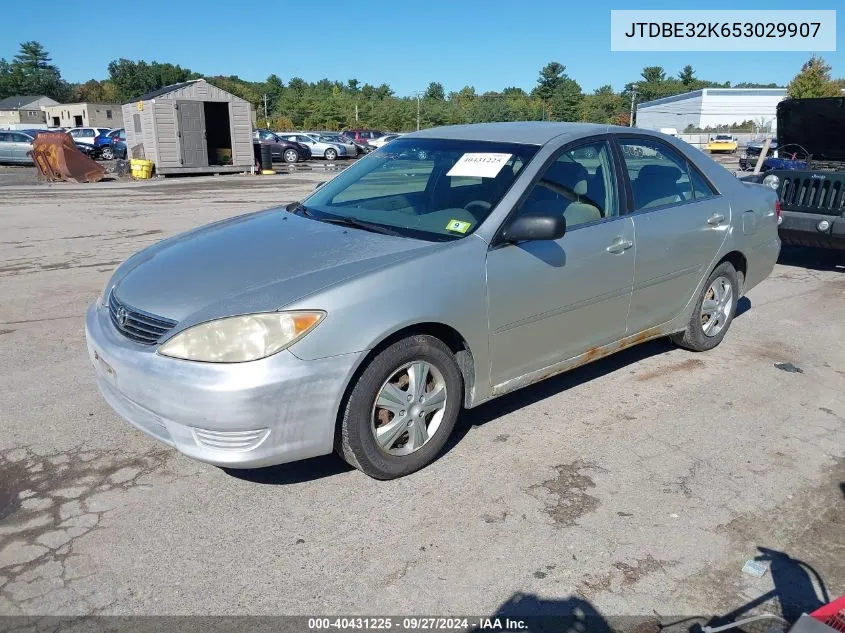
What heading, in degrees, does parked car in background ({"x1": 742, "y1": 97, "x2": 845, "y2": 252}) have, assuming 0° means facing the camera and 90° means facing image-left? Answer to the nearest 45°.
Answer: approximately 0°

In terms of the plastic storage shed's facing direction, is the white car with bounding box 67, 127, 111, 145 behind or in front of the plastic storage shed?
behind

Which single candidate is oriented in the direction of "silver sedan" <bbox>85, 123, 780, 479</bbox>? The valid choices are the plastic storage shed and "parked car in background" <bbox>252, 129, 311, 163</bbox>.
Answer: the plastic storage shed

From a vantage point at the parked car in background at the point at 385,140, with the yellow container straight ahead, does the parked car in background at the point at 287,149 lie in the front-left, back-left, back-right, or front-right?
front-right

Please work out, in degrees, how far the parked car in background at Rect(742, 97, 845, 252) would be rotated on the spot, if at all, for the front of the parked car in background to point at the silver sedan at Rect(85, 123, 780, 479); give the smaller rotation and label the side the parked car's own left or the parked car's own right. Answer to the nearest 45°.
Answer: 0° — it already faces it

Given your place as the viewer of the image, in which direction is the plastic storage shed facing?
facing the viewer

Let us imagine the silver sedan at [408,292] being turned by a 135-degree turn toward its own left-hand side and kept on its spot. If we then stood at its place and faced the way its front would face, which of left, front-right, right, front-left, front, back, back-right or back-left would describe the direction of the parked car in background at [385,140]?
left
